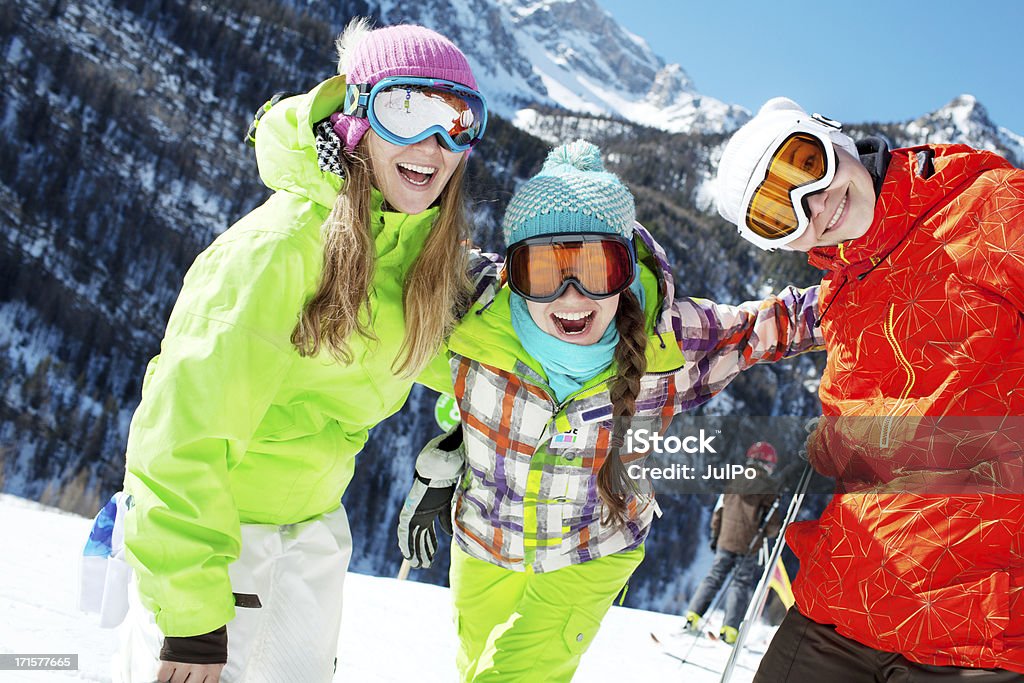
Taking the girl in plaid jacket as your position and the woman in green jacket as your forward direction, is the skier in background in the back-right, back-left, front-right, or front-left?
back-right

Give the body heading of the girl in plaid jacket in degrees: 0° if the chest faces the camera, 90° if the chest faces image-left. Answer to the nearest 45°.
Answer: approximately 0°

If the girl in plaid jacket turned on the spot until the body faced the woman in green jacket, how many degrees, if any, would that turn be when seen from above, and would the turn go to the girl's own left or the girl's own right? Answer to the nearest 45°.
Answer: approximately 45° to the girl's own right

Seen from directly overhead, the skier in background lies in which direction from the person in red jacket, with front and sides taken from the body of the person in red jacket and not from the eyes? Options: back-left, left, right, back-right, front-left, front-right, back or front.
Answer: back-right

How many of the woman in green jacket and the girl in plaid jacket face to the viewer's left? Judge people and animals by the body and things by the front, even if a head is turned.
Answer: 0

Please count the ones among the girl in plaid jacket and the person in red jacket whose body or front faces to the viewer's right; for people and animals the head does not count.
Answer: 0

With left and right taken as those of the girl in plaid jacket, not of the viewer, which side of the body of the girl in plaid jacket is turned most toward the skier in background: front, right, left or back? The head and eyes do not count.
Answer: back

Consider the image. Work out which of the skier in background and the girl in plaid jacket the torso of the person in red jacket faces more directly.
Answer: the girl in plaid jacket
